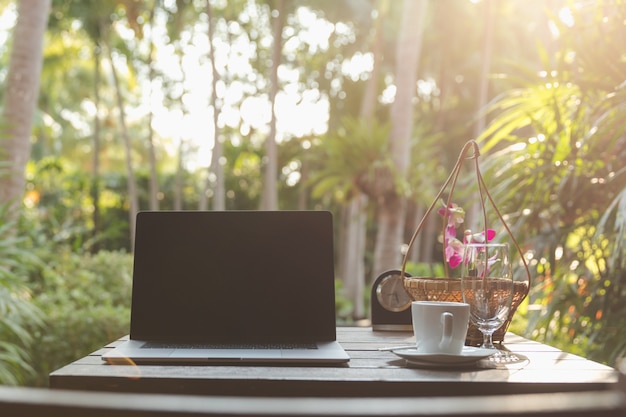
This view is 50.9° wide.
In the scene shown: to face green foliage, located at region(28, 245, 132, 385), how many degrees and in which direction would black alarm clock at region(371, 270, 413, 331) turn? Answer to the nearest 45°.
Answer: approximately 135° to its right

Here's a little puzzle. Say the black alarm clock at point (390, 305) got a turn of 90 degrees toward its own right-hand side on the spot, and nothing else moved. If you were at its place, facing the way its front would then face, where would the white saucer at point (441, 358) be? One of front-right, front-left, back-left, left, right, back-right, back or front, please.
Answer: left

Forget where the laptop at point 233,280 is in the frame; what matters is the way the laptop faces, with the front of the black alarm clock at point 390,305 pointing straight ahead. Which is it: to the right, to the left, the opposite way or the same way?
the same way

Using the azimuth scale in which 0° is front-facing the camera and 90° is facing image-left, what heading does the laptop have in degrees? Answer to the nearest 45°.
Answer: approximately 0°

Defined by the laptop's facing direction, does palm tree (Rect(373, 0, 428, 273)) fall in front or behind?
behind

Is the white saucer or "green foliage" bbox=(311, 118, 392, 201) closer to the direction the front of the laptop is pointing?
the white saucer

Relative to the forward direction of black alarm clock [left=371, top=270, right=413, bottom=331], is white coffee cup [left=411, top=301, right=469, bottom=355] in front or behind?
in front

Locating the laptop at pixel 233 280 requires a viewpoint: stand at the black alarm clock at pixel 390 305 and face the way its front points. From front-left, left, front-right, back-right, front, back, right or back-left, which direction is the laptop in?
front-right

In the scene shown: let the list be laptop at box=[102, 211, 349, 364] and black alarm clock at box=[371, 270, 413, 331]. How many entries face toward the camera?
2

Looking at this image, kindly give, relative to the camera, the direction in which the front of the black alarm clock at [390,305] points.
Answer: facing the viewer

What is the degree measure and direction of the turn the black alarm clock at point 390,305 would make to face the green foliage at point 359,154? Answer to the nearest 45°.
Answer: approximately 180°

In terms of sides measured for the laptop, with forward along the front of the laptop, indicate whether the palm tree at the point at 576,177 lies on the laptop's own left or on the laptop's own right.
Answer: on the laptop's own left

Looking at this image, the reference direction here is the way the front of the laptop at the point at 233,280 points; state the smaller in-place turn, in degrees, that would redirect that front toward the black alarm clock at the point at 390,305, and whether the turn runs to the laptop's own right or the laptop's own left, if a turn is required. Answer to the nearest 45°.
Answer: approximately 135° to the laptop's own left

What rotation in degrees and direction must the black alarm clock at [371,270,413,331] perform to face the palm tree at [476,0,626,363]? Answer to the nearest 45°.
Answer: approximately 135° to its left

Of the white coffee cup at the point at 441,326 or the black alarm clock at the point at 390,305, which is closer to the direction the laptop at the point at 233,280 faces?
the white coffee cup

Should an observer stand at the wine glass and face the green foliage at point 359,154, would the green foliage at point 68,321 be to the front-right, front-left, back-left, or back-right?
front-left

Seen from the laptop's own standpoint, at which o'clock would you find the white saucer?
The white saucer is roughly at 10 o'clock from the laptop.
